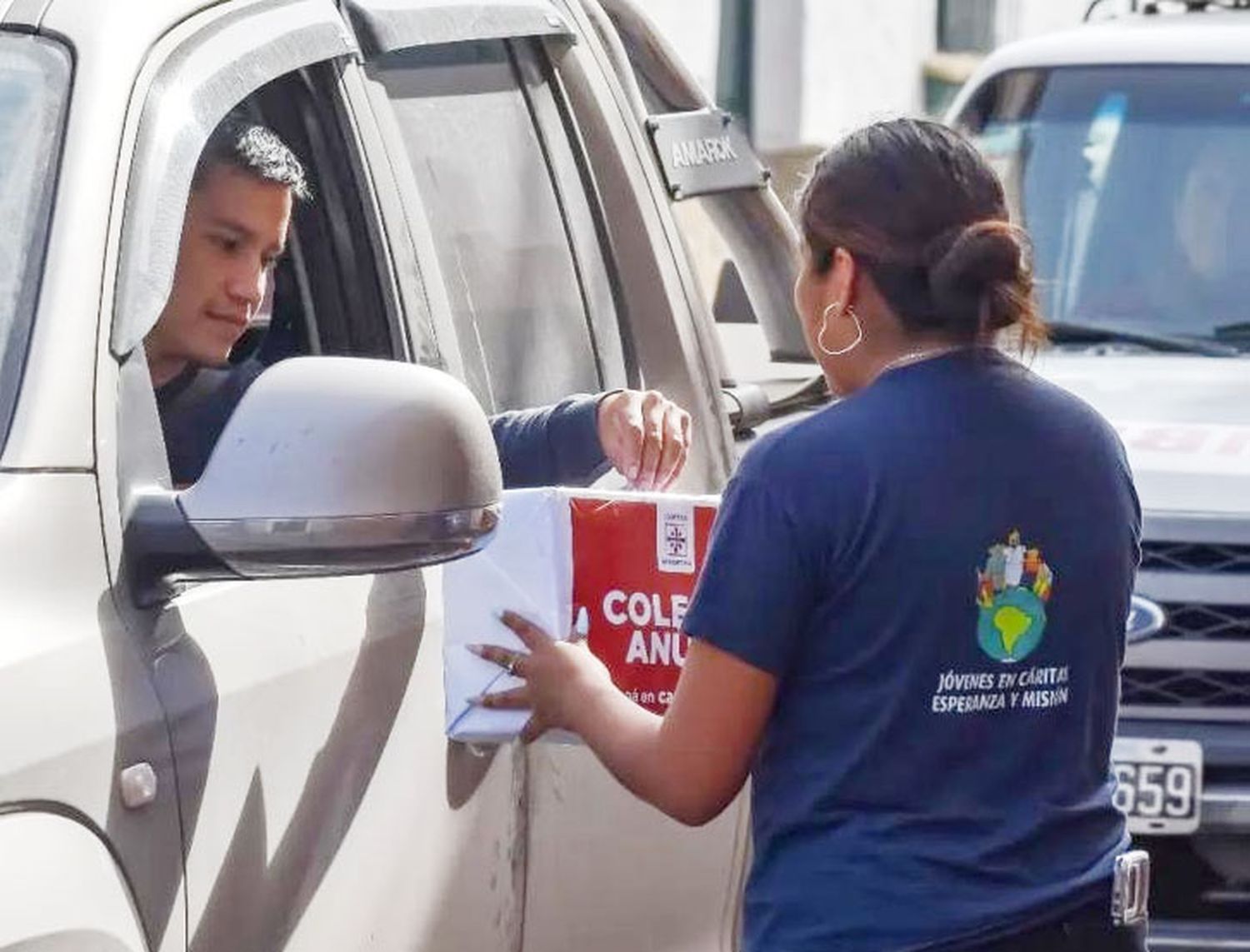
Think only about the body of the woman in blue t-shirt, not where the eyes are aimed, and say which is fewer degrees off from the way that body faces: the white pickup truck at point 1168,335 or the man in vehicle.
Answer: the man in vehicle

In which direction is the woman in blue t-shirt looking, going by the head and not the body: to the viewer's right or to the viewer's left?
to the viewer's left

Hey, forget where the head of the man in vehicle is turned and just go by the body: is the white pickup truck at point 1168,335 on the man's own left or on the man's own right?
on the man's own left

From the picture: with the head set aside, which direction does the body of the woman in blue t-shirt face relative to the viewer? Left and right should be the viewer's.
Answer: facing away from the viewer and to the left of the viewer

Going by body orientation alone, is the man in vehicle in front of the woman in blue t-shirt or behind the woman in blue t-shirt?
in front

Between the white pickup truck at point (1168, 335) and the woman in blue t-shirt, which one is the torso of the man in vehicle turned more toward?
the woman in blue t-shirt

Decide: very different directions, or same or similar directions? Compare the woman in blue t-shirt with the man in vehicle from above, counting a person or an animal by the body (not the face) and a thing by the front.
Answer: very different directions

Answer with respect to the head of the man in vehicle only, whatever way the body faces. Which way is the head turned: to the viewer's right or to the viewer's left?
to the viewer's right

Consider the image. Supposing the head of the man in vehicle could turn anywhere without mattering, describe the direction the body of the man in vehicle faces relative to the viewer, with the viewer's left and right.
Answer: facing the viewer and to the right of the viewer
